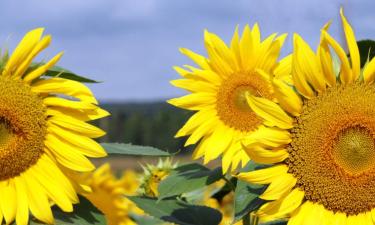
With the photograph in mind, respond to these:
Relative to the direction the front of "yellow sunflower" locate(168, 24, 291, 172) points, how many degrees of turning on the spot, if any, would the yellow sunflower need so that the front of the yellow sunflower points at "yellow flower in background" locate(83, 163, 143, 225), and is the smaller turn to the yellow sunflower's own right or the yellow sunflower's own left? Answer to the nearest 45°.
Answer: approximately 135° to the yellow sunflower's own right

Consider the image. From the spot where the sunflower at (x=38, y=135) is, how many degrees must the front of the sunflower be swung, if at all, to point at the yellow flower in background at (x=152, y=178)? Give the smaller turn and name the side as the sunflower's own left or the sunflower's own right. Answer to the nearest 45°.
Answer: approximately 135° to the sunflower's own left

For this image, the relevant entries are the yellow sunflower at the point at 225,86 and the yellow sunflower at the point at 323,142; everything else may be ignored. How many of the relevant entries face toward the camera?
2

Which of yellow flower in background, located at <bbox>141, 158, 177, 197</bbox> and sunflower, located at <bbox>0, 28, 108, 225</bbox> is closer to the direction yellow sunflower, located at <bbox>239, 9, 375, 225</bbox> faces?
the sunflower

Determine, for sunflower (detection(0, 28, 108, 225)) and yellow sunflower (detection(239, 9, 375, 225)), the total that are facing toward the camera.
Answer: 2

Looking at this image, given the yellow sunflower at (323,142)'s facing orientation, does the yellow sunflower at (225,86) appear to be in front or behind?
behind

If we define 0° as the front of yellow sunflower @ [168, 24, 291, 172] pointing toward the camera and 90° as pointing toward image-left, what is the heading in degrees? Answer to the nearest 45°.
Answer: approximately 0°

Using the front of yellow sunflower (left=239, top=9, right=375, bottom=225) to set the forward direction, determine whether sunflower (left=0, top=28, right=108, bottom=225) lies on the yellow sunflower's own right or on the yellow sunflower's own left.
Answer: on the yellow sunflower's own right
